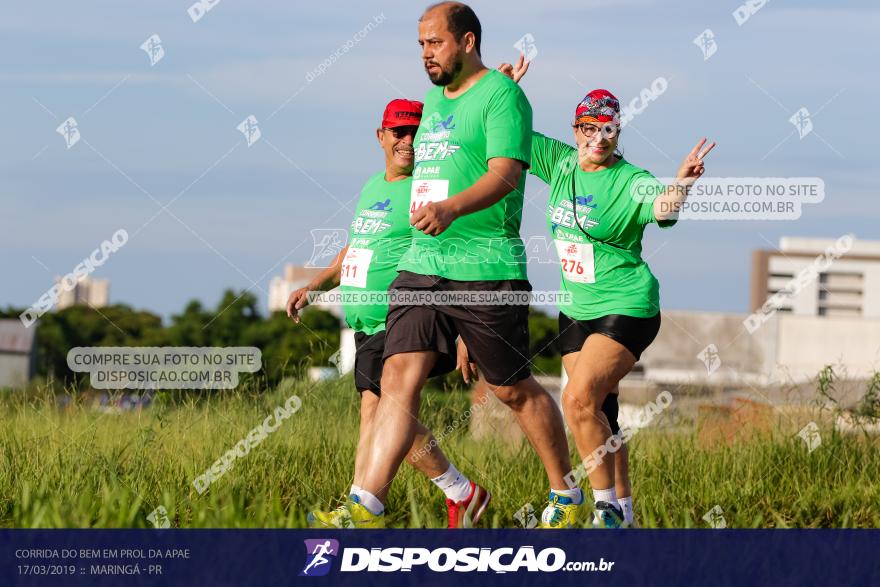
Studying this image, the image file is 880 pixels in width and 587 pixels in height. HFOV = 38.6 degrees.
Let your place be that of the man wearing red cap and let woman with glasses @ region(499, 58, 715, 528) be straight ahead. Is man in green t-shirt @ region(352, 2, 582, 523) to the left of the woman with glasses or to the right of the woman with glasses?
right

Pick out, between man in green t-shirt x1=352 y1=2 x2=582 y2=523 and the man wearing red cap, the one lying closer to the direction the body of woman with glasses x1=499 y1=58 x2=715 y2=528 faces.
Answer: the man in green t-shirt

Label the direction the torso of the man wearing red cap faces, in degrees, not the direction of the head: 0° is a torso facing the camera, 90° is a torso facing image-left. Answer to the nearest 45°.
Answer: approximately 45°

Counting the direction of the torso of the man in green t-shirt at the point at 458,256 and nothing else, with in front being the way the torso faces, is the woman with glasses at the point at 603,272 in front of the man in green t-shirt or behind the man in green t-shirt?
behind

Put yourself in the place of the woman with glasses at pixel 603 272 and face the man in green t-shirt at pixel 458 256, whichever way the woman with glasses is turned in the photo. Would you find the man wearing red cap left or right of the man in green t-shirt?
right

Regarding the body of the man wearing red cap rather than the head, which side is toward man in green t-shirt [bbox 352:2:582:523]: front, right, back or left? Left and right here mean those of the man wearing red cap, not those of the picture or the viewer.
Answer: left

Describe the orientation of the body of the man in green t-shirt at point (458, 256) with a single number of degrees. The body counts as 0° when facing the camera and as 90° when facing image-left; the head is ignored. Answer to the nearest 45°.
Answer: approximately 45°
